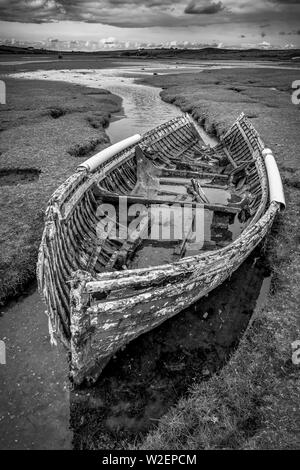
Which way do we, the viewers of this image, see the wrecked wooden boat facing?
facing the viewer and to the left of the viewer
